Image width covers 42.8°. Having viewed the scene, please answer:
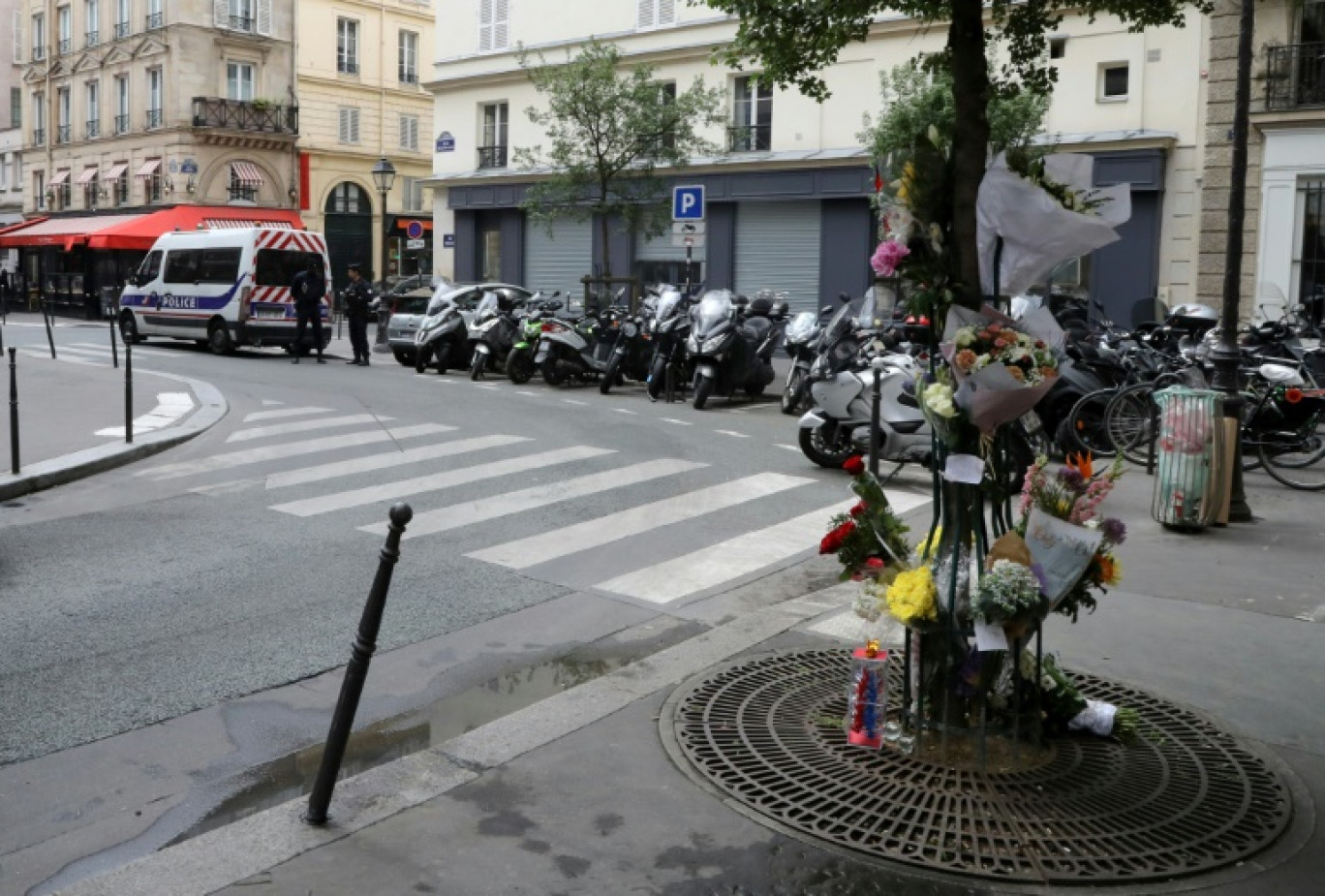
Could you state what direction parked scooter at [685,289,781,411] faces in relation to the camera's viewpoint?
facing the viewer and to the left of the viewer

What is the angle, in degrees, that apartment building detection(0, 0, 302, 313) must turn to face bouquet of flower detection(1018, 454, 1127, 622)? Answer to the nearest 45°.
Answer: approximately 45° to its left

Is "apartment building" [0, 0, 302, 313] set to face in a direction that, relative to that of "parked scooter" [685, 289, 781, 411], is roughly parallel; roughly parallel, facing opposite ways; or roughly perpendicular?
roughly parallel

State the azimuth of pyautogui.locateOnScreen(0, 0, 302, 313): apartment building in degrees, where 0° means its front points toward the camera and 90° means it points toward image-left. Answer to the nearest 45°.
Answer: approximately 45°

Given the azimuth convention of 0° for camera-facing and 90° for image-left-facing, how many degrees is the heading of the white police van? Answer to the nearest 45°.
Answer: approximately 135°

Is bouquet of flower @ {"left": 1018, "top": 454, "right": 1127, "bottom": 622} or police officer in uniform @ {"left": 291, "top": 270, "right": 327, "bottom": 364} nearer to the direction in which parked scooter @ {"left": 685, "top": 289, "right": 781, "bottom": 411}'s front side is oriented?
the bouquet of flower

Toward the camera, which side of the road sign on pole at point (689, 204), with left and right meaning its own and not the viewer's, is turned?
front

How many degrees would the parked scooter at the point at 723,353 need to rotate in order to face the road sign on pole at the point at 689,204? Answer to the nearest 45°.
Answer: approximately 135° to its right

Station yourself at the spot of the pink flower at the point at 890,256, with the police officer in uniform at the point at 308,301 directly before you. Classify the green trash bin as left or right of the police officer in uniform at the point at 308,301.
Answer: right

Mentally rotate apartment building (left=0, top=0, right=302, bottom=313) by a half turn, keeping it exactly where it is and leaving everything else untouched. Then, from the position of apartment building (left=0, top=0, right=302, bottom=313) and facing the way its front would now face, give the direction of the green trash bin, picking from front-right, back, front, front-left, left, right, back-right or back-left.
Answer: back-right

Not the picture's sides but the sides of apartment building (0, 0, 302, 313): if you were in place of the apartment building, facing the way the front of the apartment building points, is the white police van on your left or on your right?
on your left

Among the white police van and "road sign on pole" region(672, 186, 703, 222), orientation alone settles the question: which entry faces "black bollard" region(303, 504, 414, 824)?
the road sign on pole

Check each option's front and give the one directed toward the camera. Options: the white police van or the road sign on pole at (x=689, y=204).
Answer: the road sign on pole

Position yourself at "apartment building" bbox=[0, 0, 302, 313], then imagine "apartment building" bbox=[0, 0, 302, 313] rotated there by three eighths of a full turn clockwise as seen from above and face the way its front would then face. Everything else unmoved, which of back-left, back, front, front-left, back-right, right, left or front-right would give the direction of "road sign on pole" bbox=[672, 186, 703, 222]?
back

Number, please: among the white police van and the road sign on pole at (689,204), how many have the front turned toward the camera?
1

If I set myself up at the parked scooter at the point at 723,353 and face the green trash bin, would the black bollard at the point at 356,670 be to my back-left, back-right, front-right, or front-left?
front-right

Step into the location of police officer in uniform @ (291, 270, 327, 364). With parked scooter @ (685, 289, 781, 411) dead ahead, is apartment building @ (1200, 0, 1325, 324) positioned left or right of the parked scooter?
left
